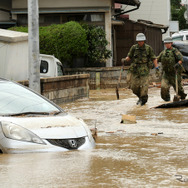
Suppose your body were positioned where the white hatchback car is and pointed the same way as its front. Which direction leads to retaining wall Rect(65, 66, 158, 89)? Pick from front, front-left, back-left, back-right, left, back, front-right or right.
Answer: back-left

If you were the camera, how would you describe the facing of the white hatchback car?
facing the viewer and to the right of the viewer

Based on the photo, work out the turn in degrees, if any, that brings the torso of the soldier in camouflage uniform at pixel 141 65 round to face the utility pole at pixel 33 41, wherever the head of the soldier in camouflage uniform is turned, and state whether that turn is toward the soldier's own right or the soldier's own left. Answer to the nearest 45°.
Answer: approximately 45° to the soldier's own right

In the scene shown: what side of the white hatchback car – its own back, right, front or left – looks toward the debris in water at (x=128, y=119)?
left

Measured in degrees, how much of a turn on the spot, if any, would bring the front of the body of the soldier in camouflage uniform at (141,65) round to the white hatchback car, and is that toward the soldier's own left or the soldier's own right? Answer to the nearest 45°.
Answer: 0° — they already face it

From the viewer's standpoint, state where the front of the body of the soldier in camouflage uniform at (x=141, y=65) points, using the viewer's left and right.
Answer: facing the viewer

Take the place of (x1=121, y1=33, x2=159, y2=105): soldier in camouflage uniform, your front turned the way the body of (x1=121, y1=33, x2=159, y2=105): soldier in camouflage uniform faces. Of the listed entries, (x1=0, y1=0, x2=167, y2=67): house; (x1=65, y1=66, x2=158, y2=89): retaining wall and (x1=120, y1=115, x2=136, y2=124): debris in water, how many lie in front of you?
1

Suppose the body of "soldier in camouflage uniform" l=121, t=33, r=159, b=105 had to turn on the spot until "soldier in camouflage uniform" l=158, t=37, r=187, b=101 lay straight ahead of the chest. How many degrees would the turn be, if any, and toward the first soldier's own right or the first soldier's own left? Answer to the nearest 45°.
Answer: approximately 90° to the first soldier's own left

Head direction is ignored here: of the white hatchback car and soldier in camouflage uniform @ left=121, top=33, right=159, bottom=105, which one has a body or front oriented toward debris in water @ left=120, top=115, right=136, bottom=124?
the soldier in camouflage uniform

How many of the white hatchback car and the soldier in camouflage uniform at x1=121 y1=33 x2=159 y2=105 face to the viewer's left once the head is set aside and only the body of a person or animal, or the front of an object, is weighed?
0

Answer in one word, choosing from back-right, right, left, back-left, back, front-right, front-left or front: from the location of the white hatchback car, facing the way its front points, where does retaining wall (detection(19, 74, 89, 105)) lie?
back-left

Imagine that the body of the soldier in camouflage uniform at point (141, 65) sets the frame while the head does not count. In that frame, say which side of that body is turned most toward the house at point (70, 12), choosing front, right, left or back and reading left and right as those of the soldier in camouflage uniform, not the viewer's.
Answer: back

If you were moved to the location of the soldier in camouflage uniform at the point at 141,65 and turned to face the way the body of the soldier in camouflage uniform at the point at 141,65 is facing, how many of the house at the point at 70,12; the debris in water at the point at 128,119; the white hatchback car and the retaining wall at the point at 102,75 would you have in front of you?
2

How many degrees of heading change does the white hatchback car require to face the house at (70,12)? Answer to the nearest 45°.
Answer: approximately 135° to its left

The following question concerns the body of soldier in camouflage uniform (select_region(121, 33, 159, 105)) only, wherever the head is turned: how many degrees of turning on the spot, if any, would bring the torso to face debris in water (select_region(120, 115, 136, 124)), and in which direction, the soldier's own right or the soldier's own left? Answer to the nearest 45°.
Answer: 0° — they already face it
